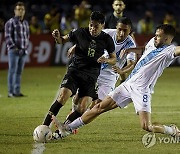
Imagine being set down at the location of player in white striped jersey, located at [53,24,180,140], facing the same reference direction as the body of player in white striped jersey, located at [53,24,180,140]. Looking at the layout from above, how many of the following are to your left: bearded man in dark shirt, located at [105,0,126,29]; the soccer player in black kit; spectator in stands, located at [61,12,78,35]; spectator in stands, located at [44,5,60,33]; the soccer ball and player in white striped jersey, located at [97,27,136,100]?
0

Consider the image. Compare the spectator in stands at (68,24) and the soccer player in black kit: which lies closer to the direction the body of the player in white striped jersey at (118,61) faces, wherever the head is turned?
the soccer player in black kit

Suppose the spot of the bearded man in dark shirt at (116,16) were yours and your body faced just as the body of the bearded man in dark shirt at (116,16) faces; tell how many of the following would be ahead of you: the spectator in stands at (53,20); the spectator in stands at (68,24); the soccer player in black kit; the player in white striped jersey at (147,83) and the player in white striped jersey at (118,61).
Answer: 3

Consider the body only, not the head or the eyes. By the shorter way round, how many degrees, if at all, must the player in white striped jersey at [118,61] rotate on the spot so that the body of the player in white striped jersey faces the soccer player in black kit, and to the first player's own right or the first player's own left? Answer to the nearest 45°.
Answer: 0° — they already face them

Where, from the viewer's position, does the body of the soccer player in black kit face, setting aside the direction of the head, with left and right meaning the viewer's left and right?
facing the viewer

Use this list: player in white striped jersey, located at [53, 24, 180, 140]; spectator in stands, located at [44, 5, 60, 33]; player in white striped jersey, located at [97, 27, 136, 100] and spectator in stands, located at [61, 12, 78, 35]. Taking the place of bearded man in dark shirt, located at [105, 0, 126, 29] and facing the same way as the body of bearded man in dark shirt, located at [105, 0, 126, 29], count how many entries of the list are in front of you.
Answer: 2

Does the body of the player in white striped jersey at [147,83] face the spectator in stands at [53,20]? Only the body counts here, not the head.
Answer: no

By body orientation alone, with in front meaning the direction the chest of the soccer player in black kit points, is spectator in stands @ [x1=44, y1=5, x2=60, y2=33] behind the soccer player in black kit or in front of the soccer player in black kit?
behind

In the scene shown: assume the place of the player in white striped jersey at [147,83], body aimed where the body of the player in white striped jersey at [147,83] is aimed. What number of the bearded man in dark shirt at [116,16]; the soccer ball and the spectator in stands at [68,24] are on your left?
0

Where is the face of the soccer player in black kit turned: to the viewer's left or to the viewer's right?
to the viewer's left

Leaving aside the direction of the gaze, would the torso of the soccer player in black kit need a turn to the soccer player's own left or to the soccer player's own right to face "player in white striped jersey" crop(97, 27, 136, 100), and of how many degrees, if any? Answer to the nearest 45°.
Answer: approximately 135° to the soccer player's own left

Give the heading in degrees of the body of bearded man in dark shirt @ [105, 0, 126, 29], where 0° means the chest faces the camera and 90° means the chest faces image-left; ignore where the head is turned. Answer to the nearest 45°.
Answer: approximately 0°

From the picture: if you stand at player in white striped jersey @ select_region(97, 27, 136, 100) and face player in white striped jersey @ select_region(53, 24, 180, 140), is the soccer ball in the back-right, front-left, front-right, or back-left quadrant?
front-right

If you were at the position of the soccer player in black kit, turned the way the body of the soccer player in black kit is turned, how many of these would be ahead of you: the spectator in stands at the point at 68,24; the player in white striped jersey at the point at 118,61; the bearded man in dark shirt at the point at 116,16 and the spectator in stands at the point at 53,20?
0
